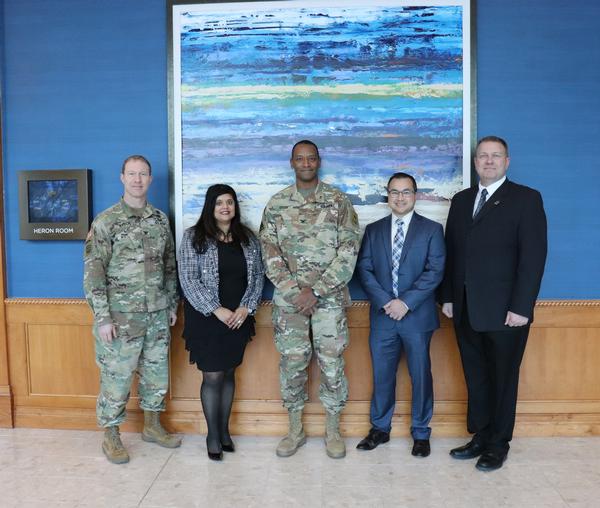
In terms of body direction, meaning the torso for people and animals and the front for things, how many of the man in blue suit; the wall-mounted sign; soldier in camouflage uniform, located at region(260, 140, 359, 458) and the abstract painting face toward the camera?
4

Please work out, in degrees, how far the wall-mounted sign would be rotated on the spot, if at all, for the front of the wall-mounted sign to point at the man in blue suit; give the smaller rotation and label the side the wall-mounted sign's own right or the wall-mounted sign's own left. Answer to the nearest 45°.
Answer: approximately 45° to the wall-mounted sign's own left

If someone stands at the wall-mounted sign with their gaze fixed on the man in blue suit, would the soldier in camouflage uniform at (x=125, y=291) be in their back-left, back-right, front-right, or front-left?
front-right

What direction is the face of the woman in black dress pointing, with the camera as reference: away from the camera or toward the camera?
toward the camera

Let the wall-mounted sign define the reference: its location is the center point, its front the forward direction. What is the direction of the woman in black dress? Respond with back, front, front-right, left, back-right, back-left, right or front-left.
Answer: front-left

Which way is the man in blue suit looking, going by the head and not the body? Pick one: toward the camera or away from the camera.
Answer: toward the camera

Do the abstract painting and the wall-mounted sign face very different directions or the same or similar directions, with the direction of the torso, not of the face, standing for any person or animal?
same or similar directions

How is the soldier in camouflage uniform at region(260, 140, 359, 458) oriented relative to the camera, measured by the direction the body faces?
toward the camera

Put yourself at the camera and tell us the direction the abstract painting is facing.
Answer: facing the viewer

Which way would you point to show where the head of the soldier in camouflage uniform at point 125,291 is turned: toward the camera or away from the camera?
toward the camera

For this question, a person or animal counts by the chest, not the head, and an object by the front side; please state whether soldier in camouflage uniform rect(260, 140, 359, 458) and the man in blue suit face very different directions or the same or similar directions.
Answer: same or similar directions

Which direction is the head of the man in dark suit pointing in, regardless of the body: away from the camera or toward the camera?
toward the camera

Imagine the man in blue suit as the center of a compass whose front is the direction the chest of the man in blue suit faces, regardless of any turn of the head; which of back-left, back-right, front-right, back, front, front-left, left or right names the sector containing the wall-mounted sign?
right

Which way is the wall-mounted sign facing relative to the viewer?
toward the camera
